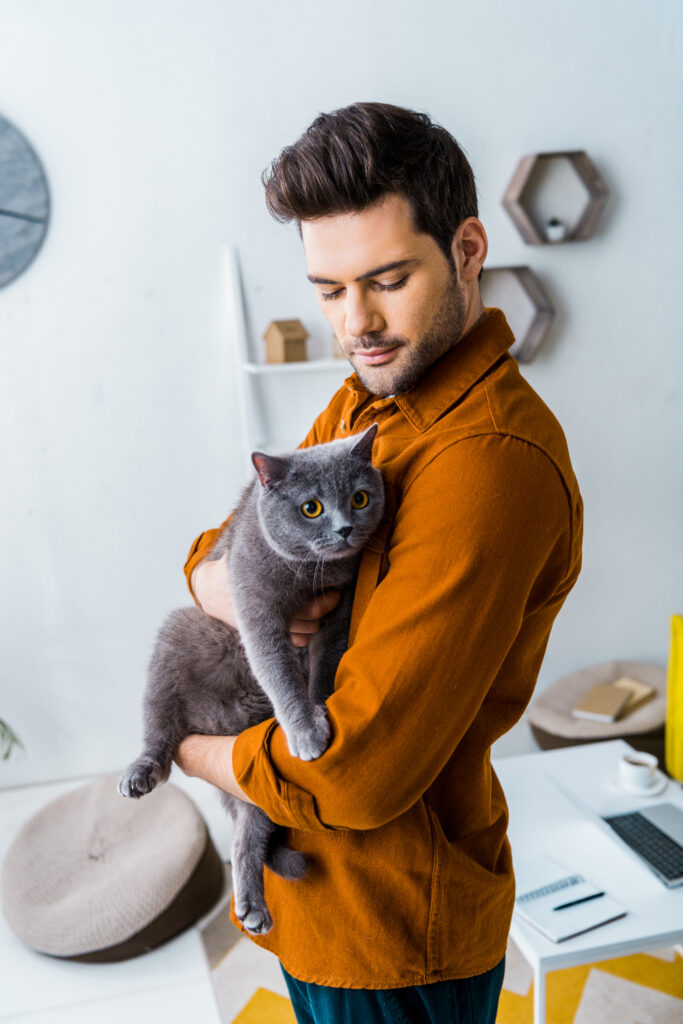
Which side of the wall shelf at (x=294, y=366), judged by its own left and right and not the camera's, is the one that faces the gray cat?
front

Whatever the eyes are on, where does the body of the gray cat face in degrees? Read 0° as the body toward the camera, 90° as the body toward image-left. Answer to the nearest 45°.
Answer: approximately 315°

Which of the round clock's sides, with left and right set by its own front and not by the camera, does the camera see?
front

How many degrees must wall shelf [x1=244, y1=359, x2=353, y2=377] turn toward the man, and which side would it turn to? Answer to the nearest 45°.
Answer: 0° — it already faces them

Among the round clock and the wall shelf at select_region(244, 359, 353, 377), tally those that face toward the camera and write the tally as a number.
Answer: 2

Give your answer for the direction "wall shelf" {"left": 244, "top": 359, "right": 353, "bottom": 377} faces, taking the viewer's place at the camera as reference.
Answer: facing the viewer

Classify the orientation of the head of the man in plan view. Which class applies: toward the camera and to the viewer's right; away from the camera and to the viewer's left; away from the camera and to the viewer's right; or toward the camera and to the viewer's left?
toward the camera and to the viewer's left

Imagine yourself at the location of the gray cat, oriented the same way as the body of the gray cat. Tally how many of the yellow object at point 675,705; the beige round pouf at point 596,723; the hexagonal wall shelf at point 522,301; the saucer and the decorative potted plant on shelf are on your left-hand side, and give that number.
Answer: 5

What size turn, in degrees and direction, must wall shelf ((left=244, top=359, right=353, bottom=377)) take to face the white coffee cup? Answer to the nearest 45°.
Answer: approximately 45° to its left
